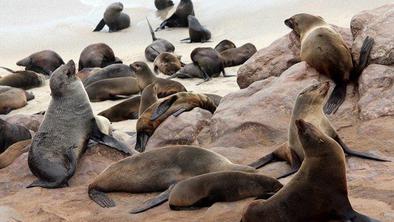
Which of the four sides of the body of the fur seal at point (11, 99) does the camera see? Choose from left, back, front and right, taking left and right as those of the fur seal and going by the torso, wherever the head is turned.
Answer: right

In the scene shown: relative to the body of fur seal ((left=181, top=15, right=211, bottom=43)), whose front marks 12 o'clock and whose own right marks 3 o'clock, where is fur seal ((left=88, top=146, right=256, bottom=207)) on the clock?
fur seal ((left=88, top=146, right=256, bottom=207)) is roughly at 9 o'clock from fur seal ((left=181, top=15, right=211, bottom=43)).

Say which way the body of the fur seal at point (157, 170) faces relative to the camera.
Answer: to the viewer's right

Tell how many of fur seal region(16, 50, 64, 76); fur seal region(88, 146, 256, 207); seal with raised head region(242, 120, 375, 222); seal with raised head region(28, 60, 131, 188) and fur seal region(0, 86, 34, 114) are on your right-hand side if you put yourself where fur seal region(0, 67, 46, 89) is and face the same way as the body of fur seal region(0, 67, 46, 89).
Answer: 4

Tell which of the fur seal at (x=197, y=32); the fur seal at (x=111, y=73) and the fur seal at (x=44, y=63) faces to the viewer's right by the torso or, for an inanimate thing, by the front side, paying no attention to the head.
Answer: the fur seal at (x=111, y=73)

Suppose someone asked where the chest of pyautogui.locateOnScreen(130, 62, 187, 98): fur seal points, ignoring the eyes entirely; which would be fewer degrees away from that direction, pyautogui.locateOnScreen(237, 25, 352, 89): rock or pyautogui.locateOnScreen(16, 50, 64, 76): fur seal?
the fur seal
